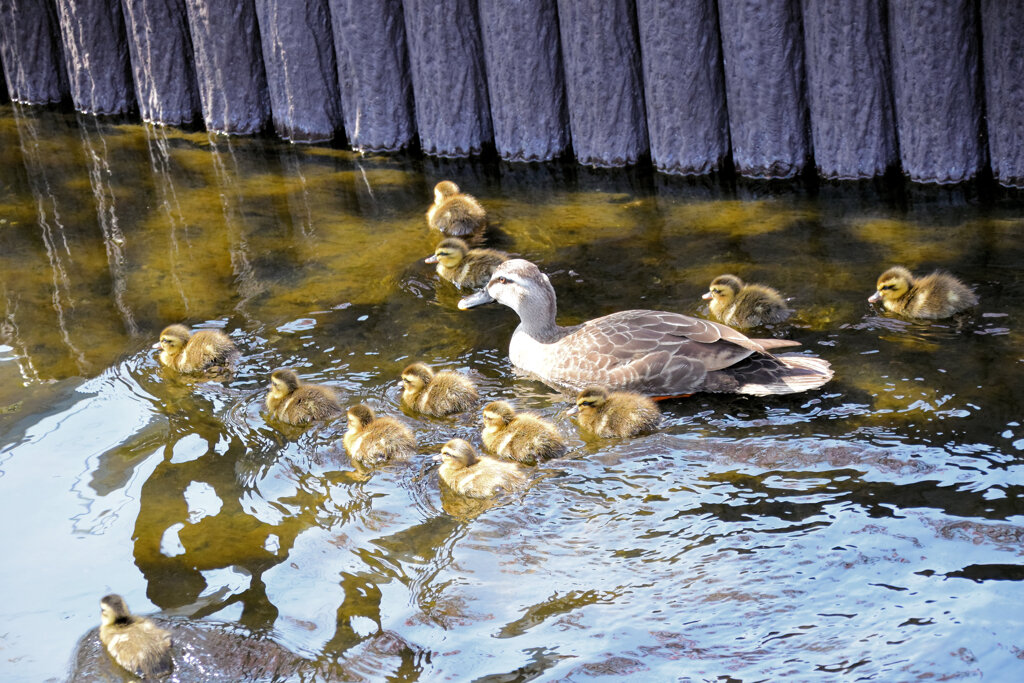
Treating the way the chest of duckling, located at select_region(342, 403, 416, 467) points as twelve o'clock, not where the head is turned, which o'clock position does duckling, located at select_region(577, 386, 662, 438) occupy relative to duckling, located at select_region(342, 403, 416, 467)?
duckling, located at select_region(577, 386, 662, 438) is roughly at 6 o'clock from duckling, located at select_region(342, 403, 416, 467).

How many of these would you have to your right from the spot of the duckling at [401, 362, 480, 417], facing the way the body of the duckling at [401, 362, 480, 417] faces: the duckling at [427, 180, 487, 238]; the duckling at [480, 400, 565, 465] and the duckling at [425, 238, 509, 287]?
2

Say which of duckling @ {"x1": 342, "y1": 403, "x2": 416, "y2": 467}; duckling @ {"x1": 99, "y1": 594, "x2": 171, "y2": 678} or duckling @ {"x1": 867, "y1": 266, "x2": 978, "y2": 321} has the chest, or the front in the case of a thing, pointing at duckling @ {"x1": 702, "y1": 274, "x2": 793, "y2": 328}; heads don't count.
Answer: duckling @ {"x1": 867, "y1": 266, "x2": 978, "y2": 321}

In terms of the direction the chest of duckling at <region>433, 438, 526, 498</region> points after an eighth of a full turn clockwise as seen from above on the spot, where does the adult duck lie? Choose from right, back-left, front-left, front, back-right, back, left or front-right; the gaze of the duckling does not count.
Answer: right

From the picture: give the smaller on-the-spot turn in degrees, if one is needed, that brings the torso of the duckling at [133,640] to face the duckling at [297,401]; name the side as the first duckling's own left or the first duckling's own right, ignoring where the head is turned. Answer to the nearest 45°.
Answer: approximately 90° to the first duckling's own right

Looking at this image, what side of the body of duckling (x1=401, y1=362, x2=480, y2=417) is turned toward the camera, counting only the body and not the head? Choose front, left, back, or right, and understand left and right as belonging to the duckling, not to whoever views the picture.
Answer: left

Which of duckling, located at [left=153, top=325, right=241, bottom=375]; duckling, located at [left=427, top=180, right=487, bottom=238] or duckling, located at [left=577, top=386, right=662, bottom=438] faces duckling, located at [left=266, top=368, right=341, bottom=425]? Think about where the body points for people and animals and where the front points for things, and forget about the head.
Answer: duckling, located at [left=577, top=386, right=662, bottom=438]

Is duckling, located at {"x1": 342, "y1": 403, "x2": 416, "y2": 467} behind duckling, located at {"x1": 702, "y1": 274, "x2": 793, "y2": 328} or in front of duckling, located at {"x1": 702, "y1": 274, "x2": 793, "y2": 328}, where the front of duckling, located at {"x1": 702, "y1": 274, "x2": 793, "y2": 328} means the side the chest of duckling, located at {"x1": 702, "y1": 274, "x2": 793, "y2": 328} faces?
in front

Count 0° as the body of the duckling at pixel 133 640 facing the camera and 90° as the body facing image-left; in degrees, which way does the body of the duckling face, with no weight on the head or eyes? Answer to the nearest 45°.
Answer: approximately 135°

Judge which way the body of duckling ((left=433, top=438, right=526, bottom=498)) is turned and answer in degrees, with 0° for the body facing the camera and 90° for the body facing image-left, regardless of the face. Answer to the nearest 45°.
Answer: approximately 90°

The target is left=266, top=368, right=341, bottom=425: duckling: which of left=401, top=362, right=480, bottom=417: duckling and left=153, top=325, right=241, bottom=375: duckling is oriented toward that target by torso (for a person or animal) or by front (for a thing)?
left=401, top=362, right=480, bottom=417: duckling

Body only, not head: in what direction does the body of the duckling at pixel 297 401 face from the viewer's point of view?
to the viewer's left

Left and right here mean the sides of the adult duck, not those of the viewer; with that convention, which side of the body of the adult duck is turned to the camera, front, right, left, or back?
left
